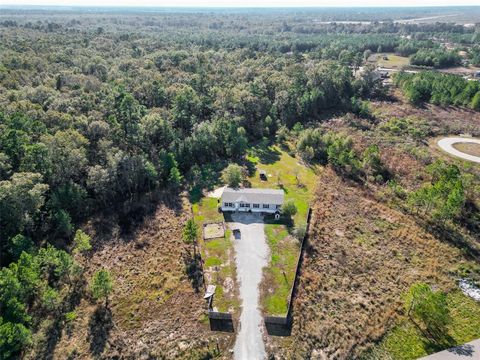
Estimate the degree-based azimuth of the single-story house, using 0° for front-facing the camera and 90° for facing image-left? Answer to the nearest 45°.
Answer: approximately 0°
